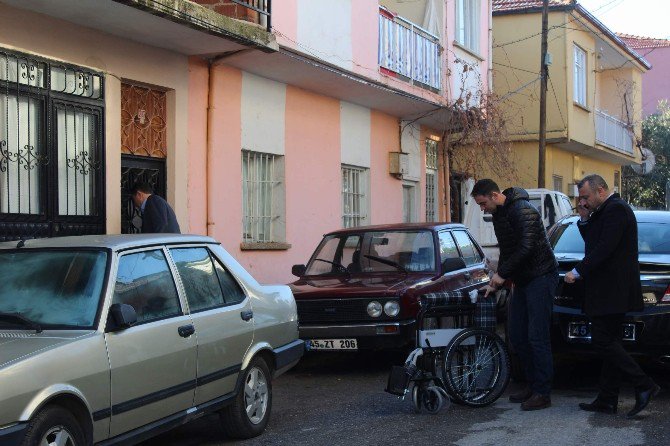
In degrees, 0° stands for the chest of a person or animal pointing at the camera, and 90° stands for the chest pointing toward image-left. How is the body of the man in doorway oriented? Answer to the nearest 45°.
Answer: approximately 90°

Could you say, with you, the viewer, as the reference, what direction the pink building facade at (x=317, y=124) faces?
facing the viewer and to the right of the viewer

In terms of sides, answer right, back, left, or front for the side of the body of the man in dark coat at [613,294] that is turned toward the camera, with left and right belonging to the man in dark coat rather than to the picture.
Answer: left

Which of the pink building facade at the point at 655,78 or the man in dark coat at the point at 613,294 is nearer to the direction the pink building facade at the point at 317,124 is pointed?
the man in dark coat

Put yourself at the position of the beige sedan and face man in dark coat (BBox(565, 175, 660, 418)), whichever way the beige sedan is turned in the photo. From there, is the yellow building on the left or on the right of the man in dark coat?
left

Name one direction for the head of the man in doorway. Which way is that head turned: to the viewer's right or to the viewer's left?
to the viewer's left

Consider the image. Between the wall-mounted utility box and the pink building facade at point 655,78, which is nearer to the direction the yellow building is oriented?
the wall-mounted utility box

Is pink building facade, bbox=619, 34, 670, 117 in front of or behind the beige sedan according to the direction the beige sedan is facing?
behind

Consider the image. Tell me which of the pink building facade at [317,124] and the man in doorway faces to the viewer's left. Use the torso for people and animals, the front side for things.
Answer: the man in doorway

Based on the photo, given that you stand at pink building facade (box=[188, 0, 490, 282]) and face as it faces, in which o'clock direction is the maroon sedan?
The maroon sedan is roughly at 1 o'clock from the pink building facade.

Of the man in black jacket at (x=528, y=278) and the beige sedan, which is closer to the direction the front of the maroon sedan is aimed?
the beige sedan

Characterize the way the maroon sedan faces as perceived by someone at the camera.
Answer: facing the viewer and to the left of the viewer

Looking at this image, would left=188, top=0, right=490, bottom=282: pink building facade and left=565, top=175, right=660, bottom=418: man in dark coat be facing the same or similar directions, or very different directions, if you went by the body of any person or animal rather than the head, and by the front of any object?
very different directions
